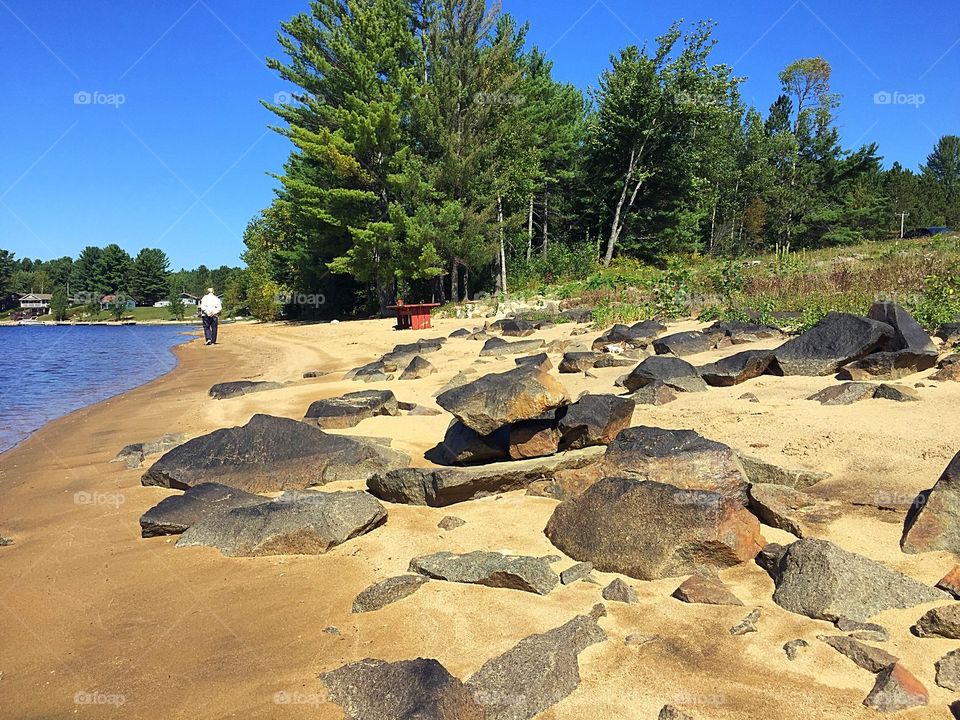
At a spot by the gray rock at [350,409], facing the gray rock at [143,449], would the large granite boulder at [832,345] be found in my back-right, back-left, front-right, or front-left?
back-left

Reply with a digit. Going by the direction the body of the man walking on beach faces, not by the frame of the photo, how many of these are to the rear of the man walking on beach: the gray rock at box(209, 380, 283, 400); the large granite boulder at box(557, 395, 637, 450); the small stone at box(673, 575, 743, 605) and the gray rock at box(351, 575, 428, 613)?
4

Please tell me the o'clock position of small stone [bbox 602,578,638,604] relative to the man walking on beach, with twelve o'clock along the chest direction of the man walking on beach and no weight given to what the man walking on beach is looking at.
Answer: The small stone is roughly at 6 o'clock from the man walking on beach.

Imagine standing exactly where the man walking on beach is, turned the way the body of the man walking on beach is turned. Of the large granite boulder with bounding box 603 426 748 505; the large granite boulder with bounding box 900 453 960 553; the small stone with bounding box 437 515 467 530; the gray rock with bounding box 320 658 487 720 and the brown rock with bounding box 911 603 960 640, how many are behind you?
5

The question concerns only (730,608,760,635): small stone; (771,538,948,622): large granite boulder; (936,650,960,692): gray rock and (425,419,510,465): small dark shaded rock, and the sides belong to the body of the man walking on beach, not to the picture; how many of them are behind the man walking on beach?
4

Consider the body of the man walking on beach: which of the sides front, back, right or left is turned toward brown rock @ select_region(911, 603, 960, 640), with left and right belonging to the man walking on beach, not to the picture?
back

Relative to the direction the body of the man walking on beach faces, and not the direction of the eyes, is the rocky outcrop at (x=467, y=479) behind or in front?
behind

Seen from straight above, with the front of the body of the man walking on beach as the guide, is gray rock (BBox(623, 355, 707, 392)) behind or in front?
behind

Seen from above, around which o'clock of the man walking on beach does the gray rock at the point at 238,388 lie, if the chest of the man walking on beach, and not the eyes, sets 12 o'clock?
The gray rock is roughly at 6 o'clock from the man walking on beach.

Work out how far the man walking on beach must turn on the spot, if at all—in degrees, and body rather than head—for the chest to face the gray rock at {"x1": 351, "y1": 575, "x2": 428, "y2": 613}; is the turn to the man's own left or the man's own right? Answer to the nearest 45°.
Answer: approximately 180°

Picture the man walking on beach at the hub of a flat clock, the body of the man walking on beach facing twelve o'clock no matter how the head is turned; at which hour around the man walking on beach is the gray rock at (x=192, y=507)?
The gray rock is roughly at 6 o'clock from the man walking on beach.

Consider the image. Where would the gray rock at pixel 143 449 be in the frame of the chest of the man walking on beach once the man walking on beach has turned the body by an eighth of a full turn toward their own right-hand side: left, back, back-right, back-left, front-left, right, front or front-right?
back-right

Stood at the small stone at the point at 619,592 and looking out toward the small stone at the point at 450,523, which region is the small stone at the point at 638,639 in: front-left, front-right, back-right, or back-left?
back-left

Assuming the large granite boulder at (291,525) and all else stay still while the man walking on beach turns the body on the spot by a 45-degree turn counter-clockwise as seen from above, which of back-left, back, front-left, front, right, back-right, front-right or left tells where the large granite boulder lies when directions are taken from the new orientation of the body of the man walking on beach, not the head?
back-left

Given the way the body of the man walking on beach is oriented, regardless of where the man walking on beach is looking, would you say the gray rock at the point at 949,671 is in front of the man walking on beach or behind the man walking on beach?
behind

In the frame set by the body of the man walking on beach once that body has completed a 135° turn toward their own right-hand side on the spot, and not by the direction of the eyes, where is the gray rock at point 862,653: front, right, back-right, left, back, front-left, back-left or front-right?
front-right

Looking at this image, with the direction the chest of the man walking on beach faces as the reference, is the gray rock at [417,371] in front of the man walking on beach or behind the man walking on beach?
behind

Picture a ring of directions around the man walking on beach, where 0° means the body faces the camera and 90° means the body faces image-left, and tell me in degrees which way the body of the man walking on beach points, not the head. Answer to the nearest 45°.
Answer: approximately 180°

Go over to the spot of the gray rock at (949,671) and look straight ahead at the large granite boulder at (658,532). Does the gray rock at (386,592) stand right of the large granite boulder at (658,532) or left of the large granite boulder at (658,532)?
left

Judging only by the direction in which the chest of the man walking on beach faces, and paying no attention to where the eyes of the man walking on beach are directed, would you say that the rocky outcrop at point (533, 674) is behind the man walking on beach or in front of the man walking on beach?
behind

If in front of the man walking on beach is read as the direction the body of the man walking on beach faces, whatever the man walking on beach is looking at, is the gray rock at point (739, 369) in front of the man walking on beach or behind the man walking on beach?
behind
